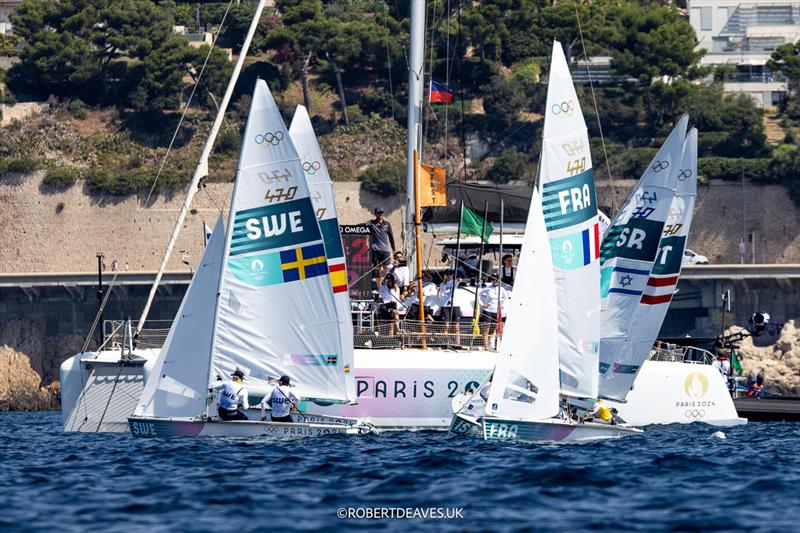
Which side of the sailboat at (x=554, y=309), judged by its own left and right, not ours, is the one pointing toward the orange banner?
right

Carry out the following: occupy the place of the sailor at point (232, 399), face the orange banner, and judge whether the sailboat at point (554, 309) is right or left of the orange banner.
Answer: right

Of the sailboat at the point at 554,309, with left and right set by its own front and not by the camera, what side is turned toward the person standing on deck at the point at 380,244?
right

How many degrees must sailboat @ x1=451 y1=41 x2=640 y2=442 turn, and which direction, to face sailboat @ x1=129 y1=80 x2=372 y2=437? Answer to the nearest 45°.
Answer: approximately 45° to its right

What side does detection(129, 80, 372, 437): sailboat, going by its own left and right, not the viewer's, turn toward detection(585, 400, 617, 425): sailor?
back

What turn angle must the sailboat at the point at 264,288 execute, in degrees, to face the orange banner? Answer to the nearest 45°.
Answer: approximately 135° to its right

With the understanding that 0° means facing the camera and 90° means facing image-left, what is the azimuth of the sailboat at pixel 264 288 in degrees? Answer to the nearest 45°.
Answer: approximately 90°

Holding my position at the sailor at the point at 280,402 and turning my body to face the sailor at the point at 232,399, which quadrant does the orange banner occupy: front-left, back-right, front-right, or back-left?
back-right

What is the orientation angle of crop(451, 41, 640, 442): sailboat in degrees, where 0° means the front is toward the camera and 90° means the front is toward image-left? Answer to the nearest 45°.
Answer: approximately 45°

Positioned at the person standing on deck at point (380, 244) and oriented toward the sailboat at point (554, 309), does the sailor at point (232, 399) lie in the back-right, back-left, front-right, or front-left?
front-right

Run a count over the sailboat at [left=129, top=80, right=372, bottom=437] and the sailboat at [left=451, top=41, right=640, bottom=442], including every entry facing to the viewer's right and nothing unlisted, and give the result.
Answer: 0

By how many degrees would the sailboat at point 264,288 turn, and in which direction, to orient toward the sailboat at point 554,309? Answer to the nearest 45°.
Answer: approximately 180°
